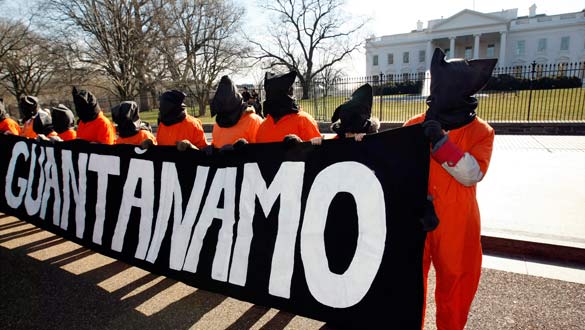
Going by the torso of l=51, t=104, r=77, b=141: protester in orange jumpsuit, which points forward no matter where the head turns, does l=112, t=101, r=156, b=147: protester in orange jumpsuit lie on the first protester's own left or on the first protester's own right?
on the first protester's own left

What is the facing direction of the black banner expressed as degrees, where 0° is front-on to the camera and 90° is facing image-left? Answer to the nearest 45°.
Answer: approximately 45°

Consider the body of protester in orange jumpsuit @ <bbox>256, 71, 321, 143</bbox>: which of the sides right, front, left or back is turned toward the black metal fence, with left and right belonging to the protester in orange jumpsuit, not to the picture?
back

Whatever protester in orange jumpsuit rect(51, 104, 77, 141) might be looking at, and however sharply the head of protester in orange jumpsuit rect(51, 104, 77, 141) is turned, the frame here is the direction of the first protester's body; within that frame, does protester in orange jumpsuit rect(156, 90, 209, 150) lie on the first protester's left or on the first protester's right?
on the first protester's left

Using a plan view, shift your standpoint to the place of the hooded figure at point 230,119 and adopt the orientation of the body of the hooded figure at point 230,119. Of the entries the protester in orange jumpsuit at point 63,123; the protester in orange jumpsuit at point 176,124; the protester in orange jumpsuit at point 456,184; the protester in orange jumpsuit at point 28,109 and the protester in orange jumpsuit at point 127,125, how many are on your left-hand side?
1

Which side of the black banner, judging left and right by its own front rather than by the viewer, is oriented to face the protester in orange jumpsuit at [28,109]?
right

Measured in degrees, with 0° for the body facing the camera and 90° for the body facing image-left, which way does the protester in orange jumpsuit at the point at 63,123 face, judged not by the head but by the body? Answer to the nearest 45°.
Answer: approximately 45°

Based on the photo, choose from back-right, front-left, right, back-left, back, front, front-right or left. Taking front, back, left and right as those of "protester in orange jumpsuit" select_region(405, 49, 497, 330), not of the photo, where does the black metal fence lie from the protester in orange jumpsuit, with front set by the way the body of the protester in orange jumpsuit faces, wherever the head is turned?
back-right

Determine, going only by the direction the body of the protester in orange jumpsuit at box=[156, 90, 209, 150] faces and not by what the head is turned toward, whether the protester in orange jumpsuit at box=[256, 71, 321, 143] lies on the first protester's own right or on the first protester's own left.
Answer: on the first protester's own left

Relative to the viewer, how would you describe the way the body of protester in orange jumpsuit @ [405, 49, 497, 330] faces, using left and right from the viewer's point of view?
facing the viewer and to the left of the viewer

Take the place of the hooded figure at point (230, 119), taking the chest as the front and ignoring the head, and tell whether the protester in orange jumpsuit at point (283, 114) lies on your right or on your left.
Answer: on your left

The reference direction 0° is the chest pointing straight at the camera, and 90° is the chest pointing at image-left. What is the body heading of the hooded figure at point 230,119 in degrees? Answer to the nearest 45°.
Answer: approximately 45°

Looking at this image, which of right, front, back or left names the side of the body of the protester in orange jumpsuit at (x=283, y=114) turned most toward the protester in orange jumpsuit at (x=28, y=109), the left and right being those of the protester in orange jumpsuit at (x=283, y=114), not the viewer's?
right

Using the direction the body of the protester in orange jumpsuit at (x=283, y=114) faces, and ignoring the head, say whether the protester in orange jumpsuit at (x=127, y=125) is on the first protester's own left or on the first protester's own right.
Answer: on the first protester's own right

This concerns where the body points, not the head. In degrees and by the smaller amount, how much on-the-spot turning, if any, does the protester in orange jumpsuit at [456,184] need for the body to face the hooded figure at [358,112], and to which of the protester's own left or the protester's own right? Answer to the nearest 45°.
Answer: approximately 90° to the protester's own right

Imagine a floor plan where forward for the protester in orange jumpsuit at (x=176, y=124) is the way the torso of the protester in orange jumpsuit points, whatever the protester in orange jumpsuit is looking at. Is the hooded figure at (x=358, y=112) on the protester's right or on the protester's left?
on the protester's left
